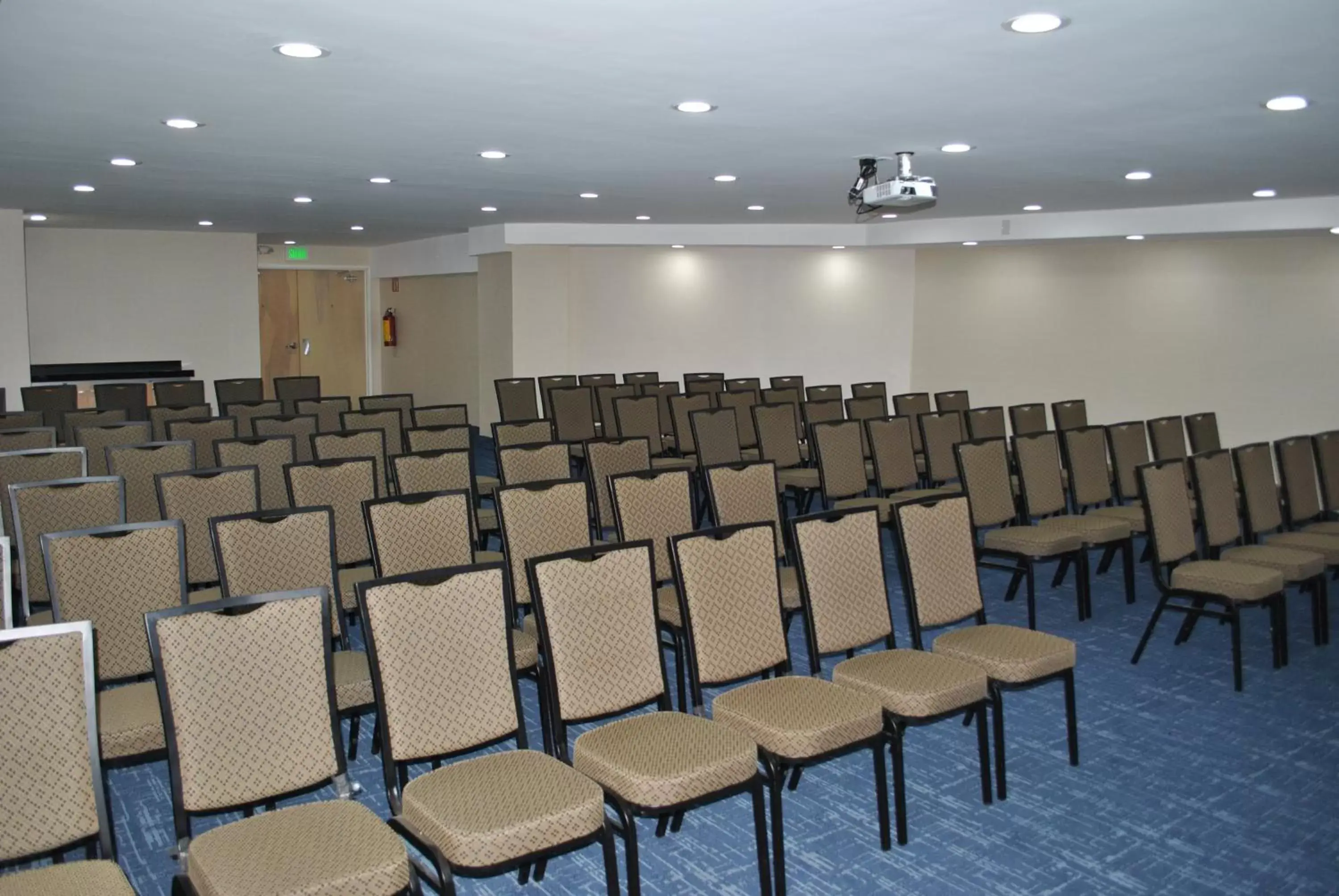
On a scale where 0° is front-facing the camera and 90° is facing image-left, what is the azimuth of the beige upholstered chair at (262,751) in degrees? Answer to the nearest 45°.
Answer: approximately 315°

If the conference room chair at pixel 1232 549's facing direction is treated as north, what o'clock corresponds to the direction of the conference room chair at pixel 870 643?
the conference room chair at pixel 870 643 is roughly at 2 o'clock from the conference room chair at pixel 1232 549.

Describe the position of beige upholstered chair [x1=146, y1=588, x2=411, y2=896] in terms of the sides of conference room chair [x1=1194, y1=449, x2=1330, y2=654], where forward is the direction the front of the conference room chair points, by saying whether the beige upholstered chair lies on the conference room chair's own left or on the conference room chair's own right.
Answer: on the conference room chair's own right

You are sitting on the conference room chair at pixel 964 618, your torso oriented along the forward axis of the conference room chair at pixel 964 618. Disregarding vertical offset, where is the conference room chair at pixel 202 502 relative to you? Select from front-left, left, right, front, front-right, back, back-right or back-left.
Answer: back-right

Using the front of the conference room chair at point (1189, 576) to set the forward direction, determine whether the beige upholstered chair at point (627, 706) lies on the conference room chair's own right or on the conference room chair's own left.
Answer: on the conference room chair's own right

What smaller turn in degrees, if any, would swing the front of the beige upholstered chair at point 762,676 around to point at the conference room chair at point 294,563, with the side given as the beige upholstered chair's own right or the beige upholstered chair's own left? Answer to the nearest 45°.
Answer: approximately 135° to the beige upholstered chair's own right

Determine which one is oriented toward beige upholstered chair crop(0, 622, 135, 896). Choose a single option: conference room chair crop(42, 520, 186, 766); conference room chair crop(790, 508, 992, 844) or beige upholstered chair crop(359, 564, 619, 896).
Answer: conference room chair crop(42, 520, 186, 766)

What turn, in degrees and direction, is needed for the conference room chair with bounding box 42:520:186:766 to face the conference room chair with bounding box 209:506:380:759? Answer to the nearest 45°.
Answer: approximately 90° to its left

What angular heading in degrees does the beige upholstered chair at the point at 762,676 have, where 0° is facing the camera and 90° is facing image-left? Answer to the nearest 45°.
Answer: approximately 315°

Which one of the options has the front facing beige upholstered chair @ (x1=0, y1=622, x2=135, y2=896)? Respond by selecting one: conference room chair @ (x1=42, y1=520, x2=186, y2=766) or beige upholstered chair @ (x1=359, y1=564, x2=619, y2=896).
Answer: the conference room chair
